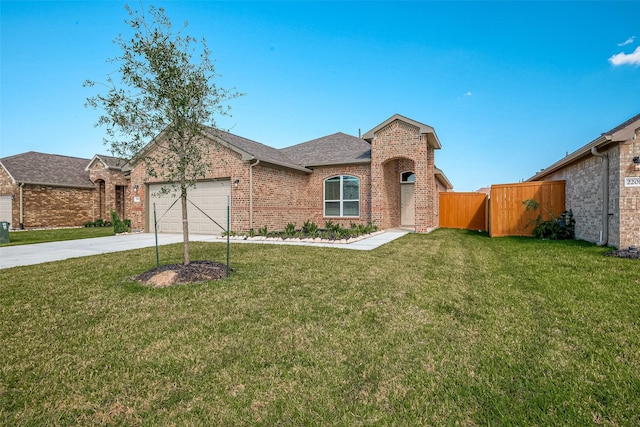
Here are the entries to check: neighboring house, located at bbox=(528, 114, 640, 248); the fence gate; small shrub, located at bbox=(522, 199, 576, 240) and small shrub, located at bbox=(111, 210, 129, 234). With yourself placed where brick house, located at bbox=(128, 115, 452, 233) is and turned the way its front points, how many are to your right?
1

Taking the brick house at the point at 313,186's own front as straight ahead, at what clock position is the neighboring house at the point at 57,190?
The neighboring house is roughly at 4 o'clock from the brick house.

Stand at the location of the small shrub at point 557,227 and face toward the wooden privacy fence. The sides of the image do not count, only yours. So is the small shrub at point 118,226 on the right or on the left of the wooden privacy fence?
left

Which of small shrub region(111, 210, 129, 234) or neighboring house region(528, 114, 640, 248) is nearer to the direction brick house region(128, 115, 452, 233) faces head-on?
the neighboring house

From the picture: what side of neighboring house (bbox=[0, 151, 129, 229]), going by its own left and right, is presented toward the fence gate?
left

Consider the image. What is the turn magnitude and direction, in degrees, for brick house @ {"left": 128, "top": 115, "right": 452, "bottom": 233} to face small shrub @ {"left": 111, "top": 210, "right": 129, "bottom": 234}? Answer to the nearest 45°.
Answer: approximately 90° to its right

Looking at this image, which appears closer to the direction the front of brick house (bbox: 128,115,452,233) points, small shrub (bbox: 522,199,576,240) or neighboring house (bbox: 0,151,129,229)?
the small shrub

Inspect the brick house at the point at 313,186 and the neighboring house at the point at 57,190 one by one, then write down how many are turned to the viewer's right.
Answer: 0

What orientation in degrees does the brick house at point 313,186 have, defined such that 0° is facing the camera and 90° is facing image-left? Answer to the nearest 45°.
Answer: approximately 0°

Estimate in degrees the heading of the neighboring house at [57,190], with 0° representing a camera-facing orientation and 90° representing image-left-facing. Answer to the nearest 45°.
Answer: approximately 45°

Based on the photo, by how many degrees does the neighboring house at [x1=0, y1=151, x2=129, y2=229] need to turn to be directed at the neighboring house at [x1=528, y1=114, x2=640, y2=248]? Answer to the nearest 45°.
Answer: approximately 90° to its left

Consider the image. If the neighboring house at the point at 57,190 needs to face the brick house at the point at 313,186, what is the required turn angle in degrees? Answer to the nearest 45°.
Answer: approximately 90° to its left
